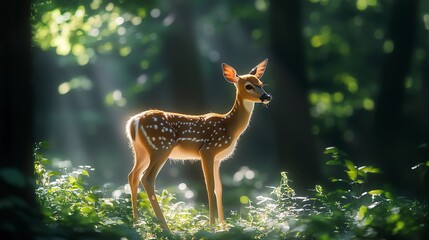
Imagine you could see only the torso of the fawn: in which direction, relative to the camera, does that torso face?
to the viewer's right
